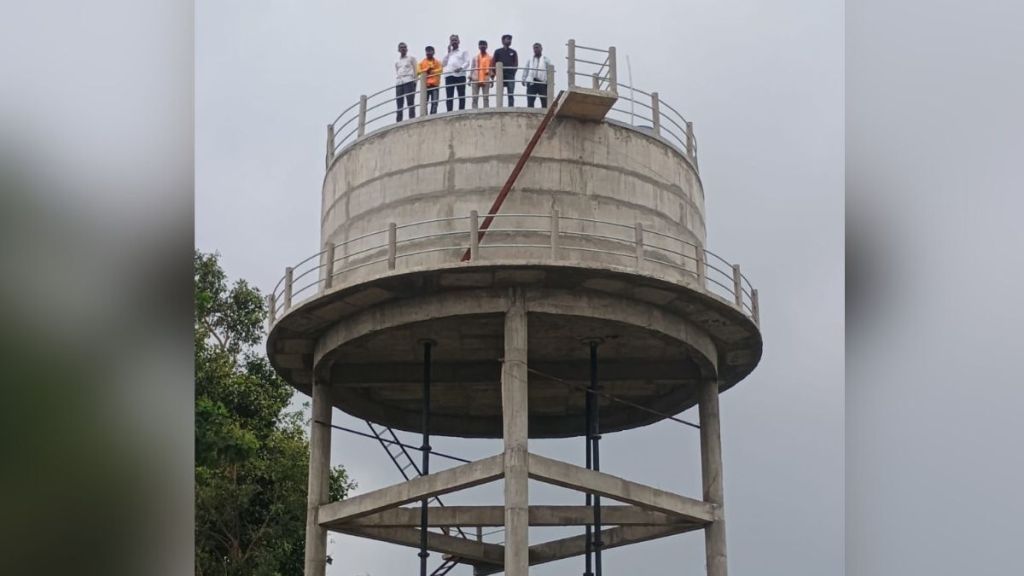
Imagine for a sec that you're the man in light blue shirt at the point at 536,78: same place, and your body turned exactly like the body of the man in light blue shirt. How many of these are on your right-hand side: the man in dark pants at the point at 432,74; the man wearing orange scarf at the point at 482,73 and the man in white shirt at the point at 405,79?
3

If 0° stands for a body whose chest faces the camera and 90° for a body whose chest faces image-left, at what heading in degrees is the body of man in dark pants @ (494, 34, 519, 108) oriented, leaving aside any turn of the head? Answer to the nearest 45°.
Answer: approximately 0°

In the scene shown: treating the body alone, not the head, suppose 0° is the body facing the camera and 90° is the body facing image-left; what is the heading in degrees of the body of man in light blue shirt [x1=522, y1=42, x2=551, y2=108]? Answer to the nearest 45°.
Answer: approximately 0°

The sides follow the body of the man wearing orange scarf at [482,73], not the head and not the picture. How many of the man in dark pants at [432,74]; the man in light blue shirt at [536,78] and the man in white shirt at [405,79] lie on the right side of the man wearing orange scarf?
2
